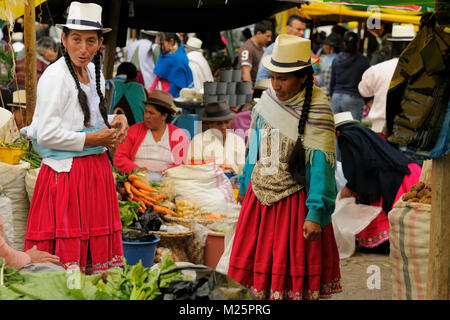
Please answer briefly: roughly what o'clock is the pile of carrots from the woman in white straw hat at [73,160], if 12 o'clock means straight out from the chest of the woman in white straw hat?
The pile of carrots is roughly at 8 o'clock from the woman in white straw hat.

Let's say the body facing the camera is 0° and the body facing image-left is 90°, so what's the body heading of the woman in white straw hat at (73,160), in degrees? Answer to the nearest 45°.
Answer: approximately 315°

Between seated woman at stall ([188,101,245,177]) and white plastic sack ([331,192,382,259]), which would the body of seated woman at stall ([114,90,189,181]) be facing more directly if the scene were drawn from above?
the white plastic sack

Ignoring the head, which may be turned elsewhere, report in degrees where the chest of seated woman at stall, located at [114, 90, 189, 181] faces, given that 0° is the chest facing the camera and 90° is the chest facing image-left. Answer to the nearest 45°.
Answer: approximately 0°

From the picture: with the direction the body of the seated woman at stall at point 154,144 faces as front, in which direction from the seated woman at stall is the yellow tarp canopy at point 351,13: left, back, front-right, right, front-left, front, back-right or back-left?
back-left

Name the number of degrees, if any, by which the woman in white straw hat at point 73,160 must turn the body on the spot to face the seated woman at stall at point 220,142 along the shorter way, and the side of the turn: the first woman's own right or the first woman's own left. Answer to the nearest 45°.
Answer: approximately 90° to the first woman's own left

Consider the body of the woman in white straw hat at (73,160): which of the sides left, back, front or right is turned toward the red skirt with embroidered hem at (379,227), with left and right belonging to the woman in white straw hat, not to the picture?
left

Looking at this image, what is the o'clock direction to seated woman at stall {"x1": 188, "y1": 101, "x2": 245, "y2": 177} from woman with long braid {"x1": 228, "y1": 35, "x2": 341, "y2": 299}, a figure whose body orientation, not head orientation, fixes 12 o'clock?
The seated woman at stall is roughly at 4 o'clock from the woman with long braid.
